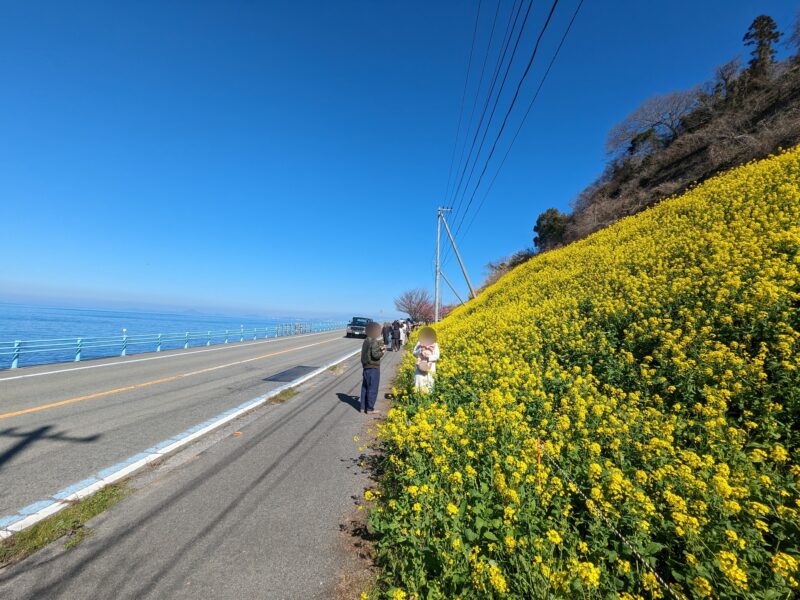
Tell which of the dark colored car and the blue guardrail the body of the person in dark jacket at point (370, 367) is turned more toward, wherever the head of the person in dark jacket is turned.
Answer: the dark colored car

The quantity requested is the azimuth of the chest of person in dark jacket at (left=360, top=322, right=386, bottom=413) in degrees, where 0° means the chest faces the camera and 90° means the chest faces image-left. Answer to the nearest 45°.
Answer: approximately 225°

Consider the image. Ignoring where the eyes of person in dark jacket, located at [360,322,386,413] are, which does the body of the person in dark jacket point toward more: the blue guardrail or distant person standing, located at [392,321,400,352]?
the distant person standing

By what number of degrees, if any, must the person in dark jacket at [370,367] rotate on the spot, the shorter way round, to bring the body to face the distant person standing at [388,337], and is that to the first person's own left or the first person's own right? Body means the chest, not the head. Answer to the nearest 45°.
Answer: approximately 45° to the first person's own left

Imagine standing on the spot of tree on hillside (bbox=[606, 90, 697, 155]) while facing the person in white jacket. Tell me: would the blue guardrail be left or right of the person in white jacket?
right

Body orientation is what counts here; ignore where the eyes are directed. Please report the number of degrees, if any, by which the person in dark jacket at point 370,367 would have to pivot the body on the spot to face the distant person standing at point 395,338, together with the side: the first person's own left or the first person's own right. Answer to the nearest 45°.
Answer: approximately 45° to the first person's own left

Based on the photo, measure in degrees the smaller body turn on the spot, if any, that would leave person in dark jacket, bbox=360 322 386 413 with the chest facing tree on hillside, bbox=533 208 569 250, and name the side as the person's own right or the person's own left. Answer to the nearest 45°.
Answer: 0° — they already face it
